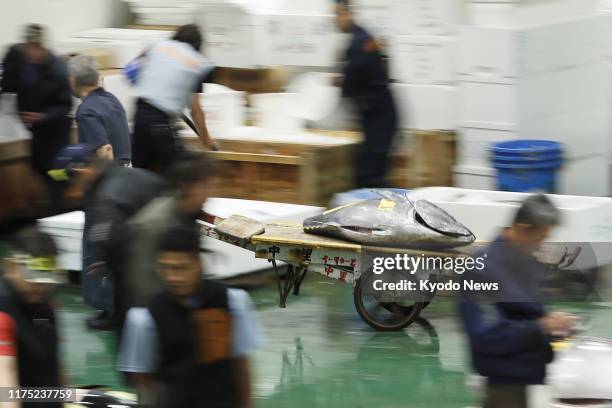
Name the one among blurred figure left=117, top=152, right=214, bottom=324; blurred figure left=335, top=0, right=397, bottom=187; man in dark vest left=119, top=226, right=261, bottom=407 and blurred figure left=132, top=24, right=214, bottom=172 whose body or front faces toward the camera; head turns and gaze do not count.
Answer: the man in dark vest

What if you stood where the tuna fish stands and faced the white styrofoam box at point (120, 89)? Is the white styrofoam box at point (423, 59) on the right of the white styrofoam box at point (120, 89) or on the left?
right

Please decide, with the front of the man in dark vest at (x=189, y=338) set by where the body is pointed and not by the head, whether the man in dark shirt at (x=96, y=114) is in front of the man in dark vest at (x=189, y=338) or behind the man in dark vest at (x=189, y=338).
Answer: behind

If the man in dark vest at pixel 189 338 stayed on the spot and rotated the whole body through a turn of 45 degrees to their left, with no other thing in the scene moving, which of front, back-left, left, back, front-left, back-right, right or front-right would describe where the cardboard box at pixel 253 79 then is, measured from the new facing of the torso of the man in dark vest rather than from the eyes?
back-left

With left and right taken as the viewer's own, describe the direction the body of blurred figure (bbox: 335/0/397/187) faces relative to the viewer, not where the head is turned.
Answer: facing to the left of the viewer

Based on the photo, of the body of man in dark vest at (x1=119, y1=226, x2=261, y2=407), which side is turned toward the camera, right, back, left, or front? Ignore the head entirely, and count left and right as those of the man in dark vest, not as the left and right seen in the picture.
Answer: front

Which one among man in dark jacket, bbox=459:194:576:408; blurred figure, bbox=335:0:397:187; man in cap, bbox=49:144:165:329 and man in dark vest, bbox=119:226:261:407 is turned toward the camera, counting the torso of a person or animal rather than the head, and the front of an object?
man in dark vest, bbox=119:226:261:407

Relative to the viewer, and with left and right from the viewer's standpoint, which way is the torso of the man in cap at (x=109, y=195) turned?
facing to the left of the viewer

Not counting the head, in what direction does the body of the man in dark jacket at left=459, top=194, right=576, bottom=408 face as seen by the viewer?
to the viewer's right

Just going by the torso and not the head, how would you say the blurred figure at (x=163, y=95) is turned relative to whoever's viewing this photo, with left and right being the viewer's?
facing away from the viewer and to the right of the viewer

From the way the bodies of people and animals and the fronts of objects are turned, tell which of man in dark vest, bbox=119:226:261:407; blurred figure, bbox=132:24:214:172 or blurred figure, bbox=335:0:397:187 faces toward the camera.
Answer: the man in dark vest

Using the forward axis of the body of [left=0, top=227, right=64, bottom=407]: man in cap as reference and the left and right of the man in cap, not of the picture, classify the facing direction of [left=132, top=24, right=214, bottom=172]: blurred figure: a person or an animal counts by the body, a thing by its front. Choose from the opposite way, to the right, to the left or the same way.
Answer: to the left
